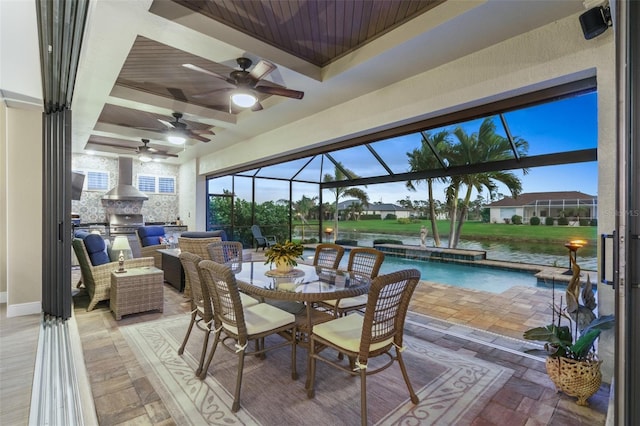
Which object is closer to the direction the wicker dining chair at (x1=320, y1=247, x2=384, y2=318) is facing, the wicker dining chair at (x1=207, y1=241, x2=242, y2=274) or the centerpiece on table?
the centerpiece on table

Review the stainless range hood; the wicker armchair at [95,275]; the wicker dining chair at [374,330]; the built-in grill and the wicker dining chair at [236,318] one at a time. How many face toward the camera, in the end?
2

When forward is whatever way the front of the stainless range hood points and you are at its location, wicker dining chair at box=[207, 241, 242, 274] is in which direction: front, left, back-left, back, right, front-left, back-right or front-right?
front

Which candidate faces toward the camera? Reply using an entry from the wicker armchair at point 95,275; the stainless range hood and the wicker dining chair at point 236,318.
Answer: the stainless range hood

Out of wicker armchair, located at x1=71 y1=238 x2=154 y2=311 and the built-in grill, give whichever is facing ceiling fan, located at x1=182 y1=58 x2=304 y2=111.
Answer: the built-in grill

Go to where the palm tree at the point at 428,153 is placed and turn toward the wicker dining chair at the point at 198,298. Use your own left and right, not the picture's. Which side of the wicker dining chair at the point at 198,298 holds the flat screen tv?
right

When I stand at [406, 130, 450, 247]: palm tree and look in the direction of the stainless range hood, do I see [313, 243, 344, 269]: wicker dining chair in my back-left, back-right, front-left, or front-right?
front-left

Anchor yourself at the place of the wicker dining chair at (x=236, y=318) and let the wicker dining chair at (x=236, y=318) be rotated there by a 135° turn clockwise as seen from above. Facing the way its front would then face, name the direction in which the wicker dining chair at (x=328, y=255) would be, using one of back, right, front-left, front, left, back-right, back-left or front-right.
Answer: back-left

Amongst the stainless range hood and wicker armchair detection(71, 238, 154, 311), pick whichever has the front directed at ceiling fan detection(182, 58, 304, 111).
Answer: the stainless range hood

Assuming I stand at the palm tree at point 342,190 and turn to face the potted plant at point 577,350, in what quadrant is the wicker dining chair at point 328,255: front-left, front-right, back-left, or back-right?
front-right

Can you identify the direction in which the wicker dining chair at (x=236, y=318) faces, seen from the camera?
facing away from the viewer and to the right of the viewer

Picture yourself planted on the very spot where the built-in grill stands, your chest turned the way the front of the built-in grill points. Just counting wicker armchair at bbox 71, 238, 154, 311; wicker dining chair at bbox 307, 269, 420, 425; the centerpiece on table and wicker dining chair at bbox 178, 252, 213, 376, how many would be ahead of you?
4

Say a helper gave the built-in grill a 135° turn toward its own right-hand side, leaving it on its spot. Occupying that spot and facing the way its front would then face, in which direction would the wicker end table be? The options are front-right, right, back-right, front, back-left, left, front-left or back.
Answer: back-left

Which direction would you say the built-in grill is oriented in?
toward the camera

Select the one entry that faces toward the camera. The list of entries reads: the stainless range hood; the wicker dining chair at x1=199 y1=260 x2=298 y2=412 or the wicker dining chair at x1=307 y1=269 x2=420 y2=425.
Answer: the stainless range hood

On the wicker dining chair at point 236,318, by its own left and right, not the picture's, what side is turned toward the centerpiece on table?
front

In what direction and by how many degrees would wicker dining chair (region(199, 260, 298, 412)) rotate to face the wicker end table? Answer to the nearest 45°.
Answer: approximately 90° to its left
